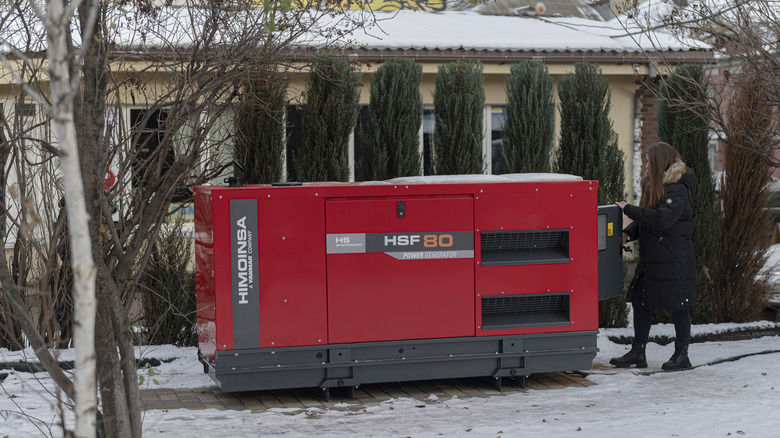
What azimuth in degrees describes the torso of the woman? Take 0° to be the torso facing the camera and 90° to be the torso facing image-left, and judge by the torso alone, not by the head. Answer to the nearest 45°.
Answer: approximately 90°

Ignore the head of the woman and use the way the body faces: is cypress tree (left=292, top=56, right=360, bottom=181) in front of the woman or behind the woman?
in front

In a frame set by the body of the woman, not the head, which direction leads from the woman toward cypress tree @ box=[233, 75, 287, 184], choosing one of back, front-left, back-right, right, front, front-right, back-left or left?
front

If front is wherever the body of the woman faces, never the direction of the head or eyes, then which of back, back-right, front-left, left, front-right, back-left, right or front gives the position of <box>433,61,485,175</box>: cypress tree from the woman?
front-right

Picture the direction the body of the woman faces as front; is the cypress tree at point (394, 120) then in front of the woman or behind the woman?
in front

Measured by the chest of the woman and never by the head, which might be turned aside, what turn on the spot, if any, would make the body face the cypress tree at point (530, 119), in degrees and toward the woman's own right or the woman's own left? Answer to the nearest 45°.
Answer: approximately 45° to the woman's own right

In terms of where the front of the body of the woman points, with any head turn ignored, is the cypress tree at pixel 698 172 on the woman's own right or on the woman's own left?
on the woman's own right

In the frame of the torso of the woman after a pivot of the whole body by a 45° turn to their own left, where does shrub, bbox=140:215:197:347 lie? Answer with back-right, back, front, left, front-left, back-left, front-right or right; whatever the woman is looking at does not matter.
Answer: front-right

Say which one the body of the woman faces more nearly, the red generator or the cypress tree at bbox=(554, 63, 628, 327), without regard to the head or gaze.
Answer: the red generator
